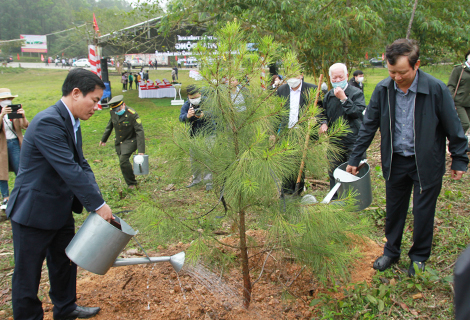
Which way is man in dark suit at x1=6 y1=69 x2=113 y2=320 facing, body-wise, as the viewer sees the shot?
to the viewer's right

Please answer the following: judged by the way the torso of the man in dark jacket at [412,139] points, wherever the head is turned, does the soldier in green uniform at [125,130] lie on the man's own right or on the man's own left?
on the man's own right

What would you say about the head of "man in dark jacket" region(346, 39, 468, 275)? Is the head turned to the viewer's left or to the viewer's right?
to the viewer's left

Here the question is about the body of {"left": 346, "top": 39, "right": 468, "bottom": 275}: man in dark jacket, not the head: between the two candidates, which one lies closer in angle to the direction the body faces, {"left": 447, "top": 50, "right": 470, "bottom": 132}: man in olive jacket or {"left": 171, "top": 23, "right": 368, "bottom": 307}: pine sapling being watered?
the pine sapling being watered

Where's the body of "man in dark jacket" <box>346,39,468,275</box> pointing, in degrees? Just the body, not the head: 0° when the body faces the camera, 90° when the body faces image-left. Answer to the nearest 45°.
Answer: approximately 45°

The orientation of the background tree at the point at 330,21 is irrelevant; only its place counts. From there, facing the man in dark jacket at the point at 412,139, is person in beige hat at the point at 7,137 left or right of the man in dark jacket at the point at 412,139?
right

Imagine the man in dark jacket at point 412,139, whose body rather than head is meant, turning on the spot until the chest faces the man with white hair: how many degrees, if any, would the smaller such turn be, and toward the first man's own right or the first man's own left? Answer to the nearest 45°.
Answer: approximately 90° to the first man's own right

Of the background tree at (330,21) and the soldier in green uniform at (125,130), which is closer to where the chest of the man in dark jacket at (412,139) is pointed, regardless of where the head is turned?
the soldier in green uniform
